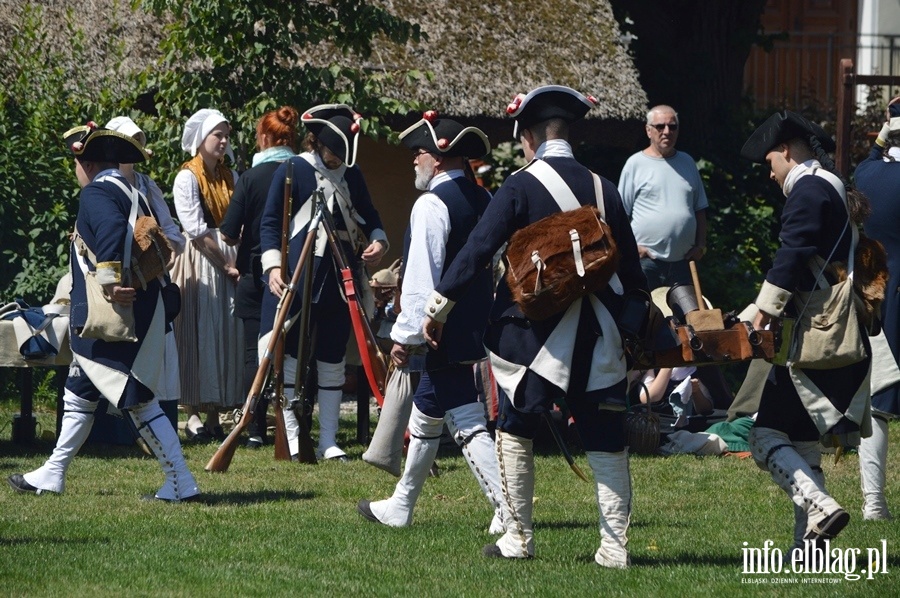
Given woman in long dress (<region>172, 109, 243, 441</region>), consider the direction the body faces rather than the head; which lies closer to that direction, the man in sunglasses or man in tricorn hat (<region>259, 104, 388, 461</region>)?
the man in tricorn hat

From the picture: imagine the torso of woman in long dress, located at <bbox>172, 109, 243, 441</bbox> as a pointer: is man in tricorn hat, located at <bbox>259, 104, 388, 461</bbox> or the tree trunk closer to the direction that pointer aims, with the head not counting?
the man in tricorn hat

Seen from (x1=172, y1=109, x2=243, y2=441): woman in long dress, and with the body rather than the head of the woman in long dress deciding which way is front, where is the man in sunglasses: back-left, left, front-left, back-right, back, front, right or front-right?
front-left

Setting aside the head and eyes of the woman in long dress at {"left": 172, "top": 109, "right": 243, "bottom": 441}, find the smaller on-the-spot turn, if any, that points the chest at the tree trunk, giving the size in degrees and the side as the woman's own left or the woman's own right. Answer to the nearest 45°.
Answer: approximately 90° to the woman's own left

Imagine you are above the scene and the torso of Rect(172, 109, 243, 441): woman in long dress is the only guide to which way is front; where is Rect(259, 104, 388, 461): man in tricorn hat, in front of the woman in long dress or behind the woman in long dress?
in front

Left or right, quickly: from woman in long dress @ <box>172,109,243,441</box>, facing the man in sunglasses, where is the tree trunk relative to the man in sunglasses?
left
